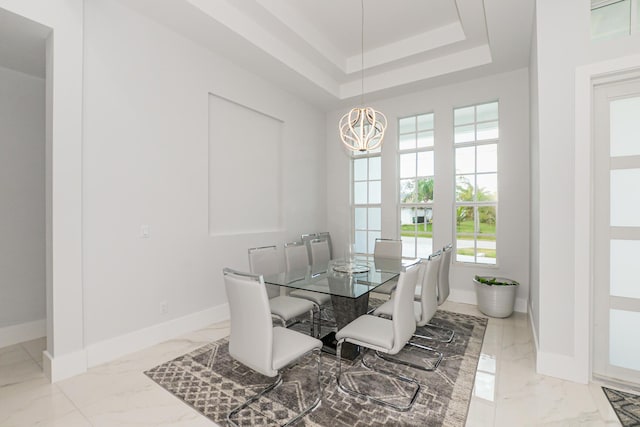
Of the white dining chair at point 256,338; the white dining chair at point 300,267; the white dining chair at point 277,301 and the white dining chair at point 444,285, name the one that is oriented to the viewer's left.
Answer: the white dining chair at point 444,285

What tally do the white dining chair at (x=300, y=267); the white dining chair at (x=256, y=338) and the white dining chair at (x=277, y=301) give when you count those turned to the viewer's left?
0

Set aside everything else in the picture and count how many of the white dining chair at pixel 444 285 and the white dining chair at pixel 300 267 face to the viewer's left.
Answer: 1

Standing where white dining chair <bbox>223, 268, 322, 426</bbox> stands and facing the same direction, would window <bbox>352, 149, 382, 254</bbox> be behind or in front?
in front

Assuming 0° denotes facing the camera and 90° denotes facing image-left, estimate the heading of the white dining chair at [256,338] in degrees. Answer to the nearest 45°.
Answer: approximately 225°

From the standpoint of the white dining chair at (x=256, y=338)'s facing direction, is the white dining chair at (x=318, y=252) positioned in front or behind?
in front

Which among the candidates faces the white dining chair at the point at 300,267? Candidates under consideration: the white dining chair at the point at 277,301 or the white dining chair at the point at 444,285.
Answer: the white dining chair at the point at 444,285

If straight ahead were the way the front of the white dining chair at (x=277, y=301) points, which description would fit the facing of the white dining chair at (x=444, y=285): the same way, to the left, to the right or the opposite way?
the opposite way

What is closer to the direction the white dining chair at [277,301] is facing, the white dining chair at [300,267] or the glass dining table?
the glass dining table

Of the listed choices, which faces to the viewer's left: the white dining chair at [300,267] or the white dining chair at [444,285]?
the white dining chair at [444,285]

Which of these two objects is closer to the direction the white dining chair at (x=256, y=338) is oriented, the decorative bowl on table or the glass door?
the decorative bowl on table

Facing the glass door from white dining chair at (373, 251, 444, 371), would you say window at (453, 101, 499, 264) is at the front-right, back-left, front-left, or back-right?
front-left

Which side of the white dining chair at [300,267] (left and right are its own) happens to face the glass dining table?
front

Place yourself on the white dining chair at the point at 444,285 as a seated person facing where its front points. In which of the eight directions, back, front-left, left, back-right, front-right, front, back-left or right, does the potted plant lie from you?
back-right

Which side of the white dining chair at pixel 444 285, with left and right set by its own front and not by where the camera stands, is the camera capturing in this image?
left

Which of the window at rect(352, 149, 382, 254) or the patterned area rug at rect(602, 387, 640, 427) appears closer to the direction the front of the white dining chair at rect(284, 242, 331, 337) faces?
the patterned area rug
